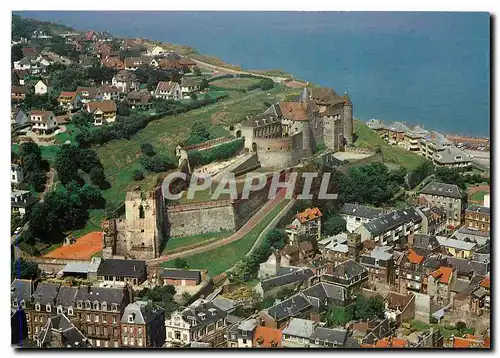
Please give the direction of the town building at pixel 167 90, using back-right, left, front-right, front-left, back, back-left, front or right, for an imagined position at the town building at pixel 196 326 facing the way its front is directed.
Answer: back-right

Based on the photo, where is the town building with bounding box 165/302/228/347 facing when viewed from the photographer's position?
facing the viewer and to the left of the viewer

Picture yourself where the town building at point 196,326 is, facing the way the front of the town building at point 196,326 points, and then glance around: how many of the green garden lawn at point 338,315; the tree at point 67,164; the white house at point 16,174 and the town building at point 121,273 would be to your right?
3

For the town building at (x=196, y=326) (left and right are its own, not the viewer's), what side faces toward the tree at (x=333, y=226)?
back

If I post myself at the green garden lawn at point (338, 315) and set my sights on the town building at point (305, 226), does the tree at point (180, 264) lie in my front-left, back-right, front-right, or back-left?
front-left

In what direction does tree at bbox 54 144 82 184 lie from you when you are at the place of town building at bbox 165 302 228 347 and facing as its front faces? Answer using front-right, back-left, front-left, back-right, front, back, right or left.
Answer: right

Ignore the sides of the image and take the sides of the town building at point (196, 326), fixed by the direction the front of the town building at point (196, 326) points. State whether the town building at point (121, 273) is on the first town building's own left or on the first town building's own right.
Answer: on the first town building's own right

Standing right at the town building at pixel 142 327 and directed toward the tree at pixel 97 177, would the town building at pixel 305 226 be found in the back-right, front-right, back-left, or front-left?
front-right

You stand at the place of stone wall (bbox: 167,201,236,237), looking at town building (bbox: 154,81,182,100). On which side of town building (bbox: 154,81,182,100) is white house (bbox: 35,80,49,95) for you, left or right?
left

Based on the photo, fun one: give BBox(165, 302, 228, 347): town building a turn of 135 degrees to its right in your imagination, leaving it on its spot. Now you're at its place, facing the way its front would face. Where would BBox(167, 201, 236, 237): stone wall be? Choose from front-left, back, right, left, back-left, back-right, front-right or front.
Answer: front

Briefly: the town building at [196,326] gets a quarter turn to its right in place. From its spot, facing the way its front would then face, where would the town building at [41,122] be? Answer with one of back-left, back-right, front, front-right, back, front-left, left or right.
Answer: front

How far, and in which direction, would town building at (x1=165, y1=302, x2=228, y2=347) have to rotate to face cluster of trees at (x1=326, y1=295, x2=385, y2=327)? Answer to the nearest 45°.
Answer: approximately 135° to its left

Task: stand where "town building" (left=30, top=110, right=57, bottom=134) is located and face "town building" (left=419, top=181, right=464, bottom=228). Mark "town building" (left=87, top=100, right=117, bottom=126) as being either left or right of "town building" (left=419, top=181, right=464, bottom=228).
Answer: left

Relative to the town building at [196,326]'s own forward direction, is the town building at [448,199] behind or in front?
behind

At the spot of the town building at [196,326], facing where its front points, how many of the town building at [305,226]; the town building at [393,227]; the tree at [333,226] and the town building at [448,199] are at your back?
4

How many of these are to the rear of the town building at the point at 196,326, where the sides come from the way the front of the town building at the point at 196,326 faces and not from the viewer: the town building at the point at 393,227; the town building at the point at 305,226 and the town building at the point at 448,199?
3
